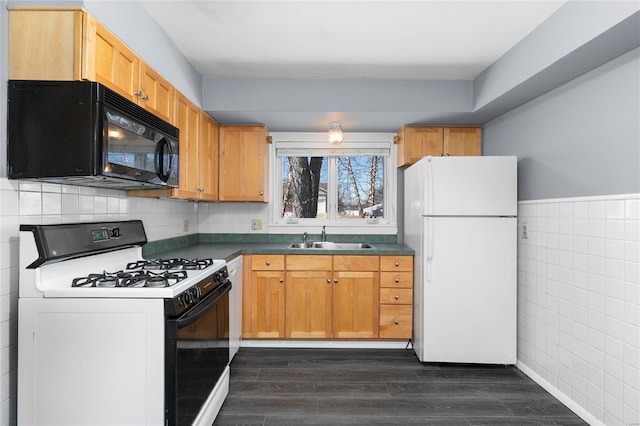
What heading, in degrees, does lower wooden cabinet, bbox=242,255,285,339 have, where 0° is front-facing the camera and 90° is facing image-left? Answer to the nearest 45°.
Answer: approximately 0°

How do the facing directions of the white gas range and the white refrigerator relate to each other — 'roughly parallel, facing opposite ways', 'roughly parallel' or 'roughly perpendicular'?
roughly perpendicular

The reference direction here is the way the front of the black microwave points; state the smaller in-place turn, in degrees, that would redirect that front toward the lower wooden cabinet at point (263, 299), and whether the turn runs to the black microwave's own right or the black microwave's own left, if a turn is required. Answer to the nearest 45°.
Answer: approximately 90° to the black microwave's own left

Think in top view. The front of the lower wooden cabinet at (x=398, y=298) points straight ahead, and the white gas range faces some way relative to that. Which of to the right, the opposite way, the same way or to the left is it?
to the left
